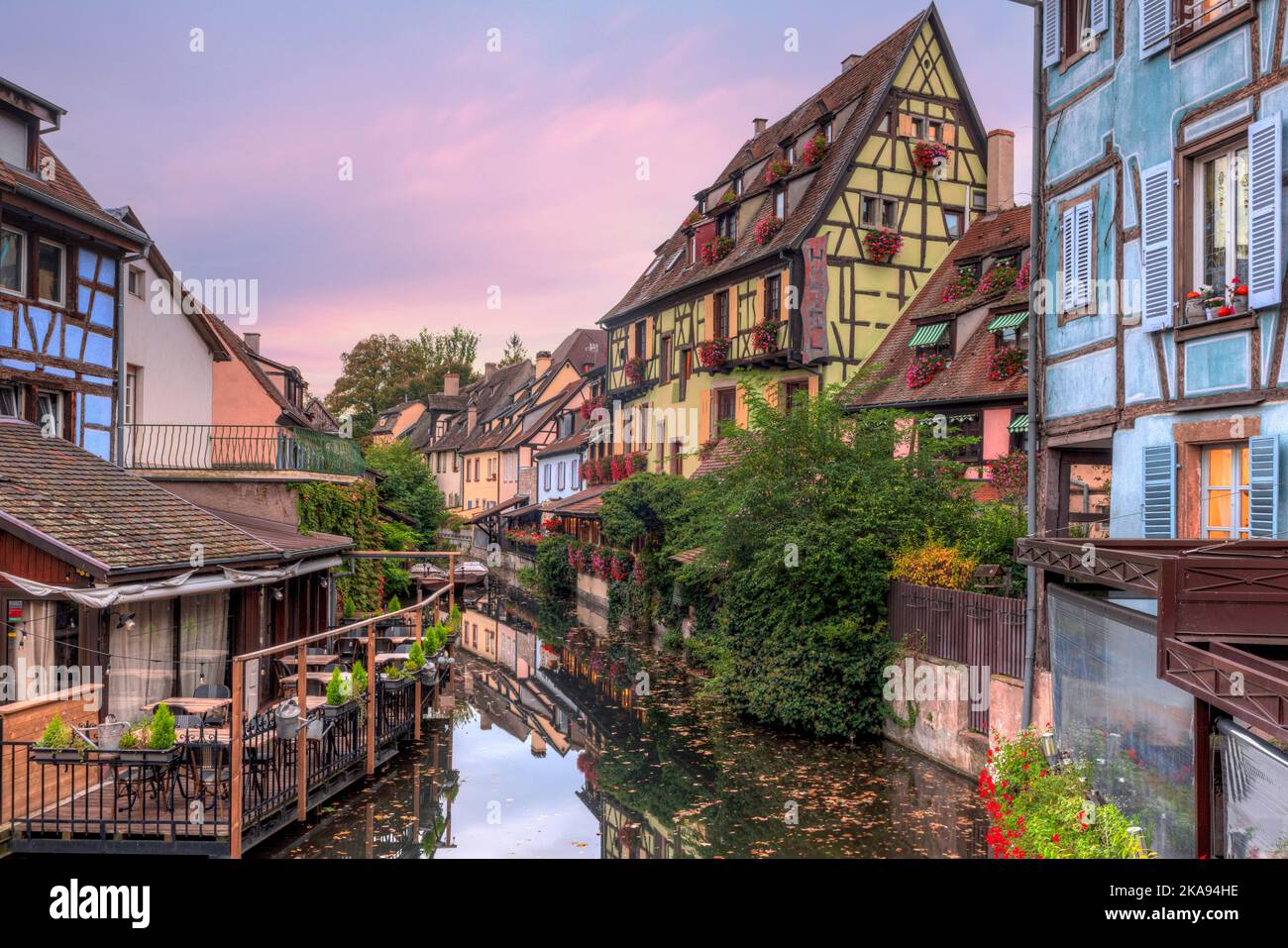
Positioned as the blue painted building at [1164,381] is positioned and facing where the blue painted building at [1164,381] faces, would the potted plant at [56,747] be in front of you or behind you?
in front

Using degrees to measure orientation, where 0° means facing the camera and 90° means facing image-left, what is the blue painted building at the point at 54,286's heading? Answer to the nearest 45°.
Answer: approximately 315°

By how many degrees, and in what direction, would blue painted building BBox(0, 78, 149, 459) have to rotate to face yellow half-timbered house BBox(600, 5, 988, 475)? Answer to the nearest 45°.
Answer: approximately 45° to its left

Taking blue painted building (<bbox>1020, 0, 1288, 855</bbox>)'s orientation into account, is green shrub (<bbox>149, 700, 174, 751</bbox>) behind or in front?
in front

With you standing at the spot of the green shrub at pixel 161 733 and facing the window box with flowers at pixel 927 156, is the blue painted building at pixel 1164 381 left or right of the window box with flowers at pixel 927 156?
right

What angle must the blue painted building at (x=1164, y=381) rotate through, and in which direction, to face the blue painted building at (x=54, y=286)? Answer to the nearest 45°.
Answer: approximately 45° to its right

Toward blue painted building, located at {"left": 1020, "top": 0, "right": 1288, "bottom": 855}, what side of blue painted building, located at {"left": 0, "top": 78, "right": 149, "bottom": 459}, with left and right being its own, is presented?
front

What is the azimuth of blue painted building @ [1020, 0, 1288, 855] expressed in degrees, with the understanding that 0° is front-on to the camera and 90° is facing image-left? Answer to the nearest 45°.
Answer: approximately 45°

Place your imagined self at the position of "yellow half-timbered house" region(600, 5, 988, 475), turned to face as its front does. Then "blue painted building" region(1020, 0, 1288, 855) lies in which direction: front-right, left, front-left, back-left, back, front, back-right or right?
front-left

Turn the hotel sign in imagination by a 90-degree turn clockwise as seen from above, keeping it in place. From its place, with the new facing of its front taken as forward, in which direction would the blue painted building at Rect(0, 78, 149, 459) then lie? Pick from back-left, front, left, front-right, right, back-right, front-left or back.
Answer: front-left

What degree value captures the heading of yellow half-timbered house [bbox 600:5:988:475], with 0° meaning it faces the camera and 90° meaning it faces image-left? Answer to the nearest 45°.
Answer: approximately 45°

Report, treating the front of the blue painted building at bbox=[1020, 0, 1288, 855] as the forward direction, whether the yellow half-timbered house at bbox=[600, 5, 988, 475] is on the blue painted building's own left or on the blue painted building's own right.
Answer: on the blue painted building's own right

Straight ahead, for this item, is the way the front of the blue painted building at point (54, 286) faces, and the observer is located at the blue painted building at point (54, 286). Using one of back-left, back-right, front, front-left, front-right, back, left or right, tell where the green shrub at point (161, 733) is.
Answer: front-right
